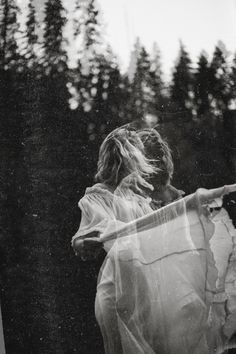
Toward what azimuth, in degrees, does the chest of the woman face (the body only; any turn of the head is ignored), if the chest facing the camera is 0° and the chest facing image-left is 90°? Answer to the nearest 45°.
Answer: approximately 315°
